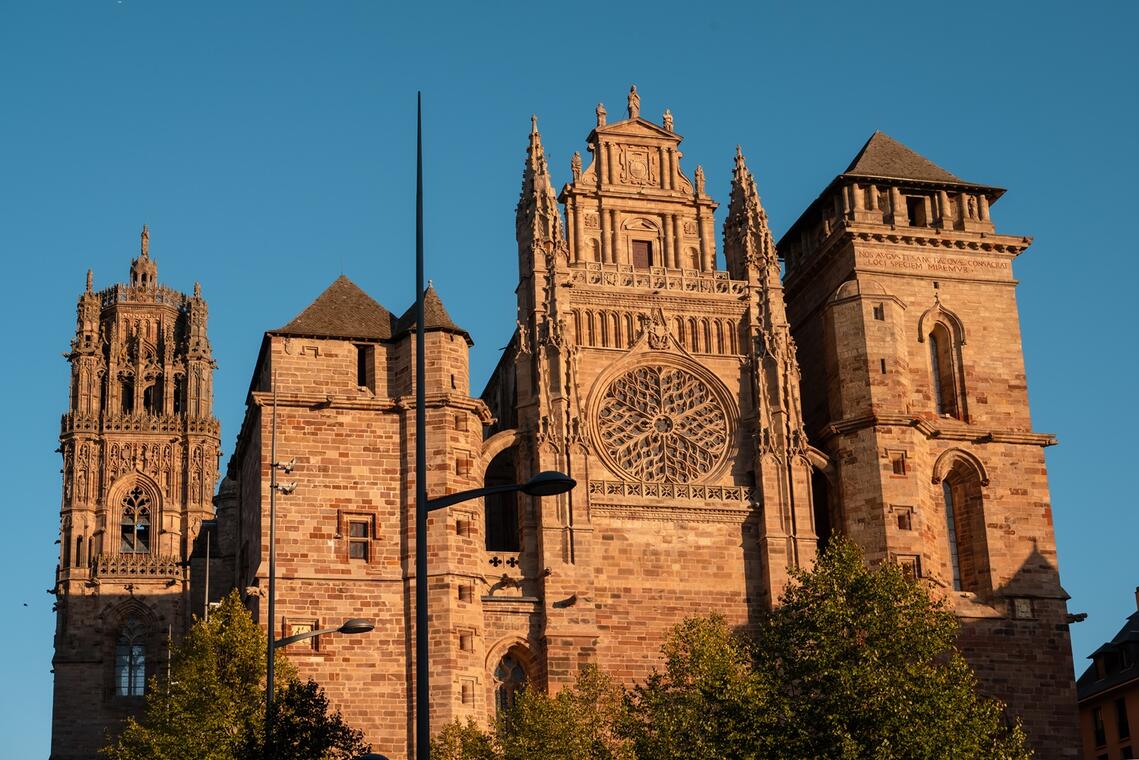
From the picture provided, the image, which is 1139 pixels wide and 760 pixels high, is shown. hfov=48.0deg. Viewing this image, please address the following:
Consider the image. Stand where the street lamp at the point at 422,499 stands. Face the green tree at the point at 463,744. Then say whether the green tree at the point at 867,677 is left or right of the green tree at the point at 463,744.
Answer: right

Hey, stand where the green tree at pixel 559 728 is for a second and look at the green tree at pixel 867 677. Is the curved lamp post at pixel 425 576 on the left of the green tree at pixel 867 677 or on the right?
right

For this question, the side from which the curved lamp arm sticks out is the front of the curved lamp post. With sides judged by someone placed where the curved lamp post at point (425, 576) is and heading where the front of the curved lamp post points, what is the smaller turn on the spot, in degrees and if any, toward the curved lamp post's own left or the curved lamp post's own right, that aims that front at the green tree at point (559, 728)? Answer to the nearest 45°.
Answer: approximately 90° to the curved lamp post's own left

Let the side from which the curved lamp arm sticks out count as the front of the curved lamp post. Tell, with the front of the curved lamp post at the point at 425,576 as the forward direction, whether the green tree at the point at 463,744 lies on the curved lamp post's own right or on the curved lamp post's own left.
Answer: on the curved lamp post's own left

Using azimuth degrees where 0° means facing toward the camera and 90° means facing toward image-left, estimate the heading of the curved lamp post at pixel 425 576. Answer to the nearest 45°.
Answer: approximately 270°

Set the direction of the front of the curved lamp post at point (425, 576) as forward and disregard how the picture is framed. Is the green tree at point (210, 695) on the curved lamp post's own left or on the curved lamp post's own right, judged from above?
on the curved lamp post's own left
